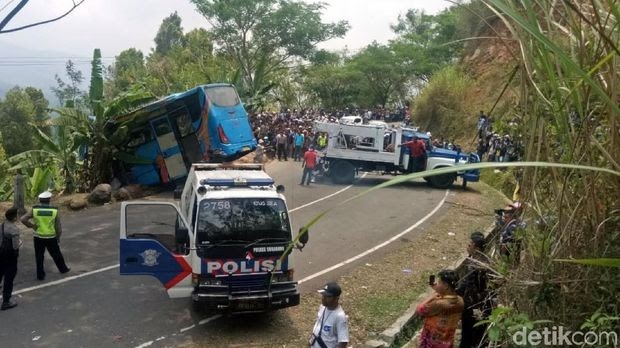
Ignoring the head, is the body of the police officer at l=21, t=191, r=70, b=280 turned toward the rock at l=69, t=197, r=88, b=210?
yes

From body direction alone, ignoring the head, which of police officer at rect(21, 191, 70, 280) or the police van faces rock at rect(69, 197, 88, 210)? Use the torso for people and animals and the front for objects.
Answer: the police officer

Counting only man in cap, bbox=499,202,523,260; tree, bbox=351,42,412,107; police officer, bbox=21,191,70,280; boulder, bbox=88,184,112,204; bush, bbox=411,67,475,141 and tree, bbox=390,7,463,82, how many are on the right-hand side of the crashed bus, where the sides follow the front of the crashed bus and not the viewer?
3

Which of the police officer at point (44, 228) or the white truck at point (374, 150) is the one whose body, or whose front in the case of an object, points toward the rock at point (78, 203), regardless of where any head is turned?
the police officer

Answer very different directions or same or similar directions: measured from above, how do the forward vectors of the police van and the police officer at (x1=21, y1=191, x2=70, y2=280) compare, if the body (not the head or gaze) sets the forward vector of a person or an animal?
very different directions

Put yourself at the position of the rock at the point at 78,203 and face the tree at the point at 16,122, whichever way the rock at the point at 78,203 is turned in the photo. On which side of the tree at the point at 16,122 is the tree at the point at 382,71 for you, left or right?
right

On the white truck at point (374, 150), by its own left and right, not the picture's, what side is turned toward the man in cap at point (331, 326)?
right

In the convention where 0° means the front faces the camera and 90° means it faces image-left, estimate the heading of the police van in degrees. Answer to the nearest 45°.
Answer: approximately 0°

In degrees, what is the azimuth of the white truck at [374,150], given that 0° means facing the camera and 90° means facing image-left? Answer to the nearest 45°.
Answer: approximately 270°
